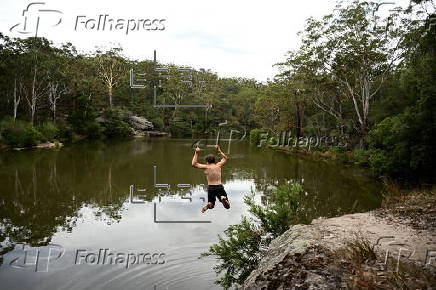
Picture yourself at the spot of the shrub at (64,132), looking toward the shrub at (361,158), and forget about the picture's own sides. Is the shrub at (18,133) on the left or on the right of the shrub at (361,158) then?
right

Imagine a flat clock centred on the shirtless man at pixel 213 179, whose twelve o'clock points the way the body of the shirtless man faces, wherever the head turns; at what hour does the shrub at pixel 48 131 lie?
The shrub is roughly at 11 o'clock from the shirtless man.

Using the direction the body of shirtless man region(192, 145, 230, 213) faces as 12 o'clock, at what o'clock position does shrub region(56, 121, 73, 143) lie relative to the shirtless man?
The shrub is roughly at 11 o'clock from the shirtless man.

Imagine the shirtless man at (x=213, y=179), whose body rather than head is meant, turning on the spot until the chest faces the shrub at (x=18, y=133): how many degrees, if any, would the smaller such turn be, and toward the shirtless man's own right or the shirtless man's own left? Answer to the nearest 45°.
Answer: approximately 45° to the shirtless man's own left

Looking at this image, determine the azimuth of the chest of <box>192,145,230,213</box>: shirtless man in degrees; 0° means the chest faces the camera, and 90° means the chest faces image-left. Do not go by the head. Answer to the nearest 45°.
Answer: approximately 180°

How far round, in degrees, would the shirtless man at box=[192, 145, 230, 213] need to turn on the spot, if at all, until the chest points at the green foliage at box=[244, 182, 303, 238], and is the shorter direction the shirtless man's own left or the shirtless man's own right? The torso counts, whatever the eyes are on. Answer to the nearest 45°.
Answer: approximately 135° to the shirtless man's own right

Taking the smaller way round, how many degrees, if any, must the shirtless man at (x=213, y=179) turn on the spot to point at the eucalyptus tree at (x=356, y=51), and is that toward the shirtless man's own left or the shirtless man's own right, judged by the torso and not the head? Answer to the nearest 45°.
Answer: approximately 45° to the shirtless man's own right

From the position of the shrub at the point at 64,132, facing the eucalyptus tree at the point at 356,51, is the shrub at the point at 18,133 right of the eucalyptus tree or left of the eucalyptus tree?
right

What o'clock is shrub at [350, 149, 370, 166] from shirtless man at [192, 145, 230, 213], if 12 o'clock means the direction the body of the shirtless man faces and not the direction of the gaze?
The shrub is roughly at 1 o'clock from the shirtless man.
